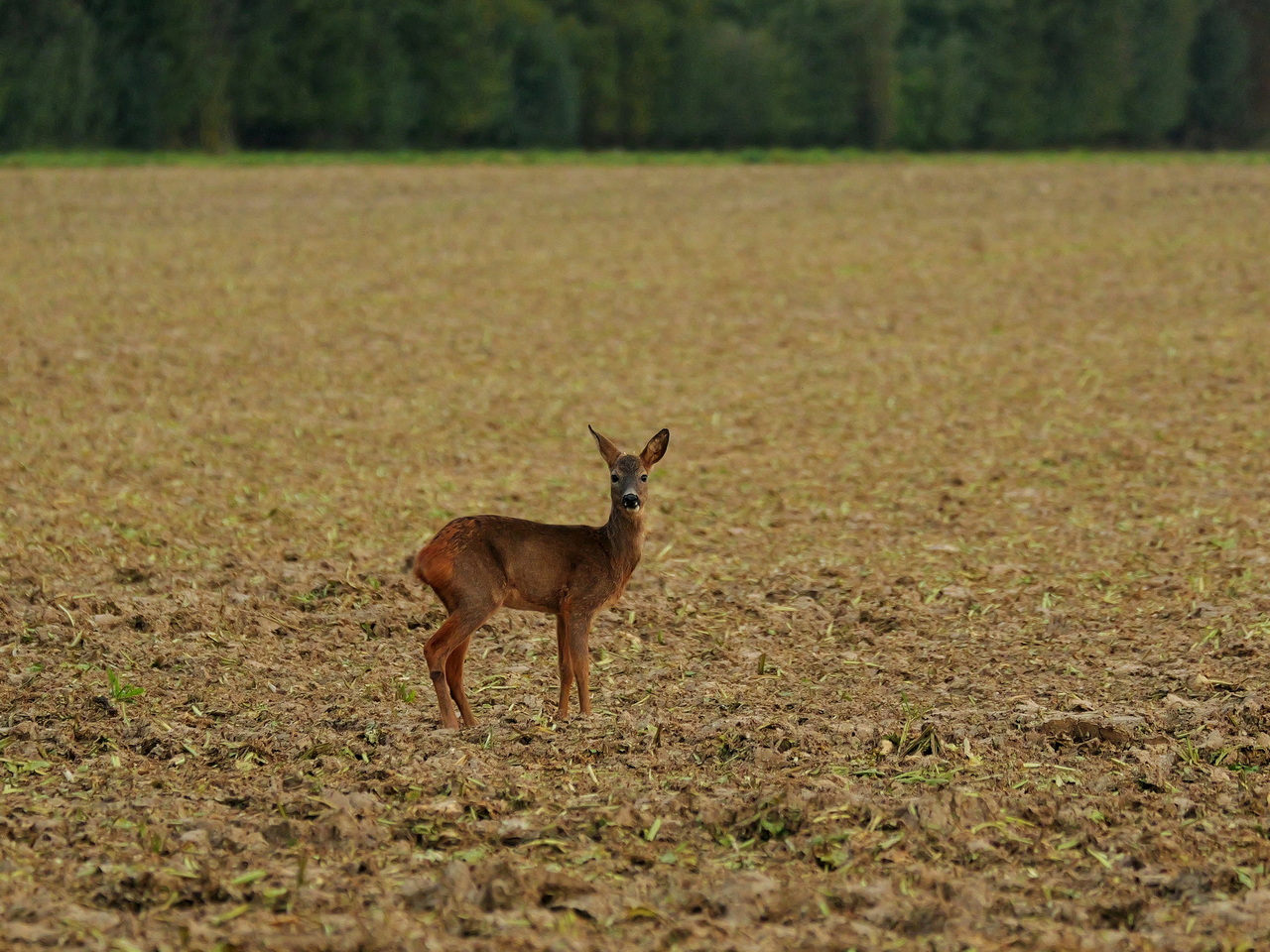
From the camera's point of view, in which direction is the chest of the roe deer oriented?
to the viewer's right
